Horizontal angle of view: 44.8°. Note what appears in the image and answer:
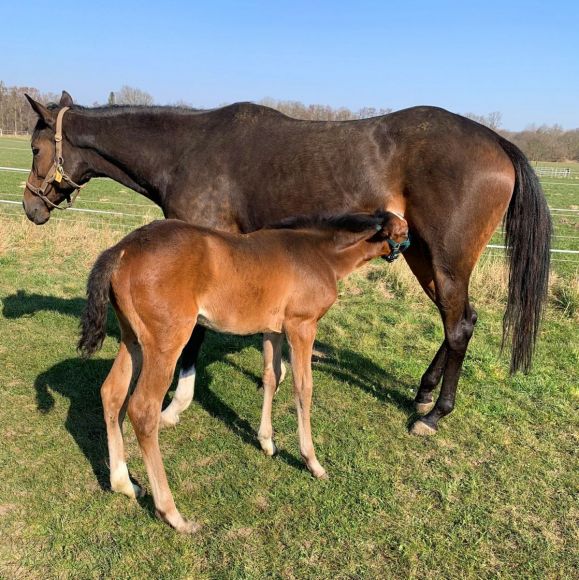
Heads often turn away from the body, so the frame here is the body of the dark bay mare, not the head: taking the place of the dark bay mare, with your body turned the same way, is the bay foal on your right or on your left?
on your left

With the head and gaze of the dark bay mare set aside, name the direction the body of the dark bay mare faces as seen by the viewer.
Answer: to the viewer's left
